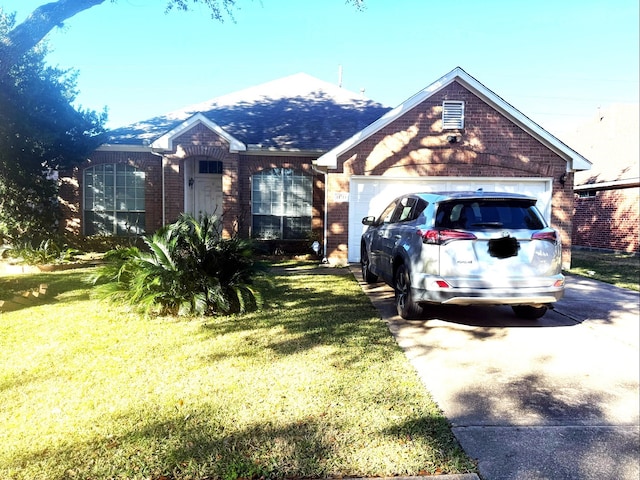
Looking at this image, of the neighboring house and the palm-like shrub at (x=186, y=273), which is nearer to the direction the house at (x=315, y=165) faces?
the palm-like shrub

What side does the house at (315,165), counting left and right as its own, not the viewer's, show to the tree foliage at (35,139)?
right

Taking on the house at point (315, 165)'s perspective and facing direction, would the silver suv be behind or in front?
in front

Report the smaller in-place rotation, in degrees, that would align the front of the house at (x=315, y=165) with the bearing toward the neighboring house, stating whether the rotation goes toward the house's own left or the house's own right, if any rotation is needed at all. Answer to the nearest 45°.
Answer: approximately 135° to the house's own left

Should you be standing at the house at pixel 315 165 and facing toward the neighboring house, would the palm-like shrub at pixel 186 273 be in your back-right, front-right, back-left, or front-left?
back-right

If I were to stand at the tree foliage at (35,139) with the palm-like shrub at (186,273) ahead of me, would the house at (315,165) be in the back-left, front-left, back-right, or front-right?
front-left

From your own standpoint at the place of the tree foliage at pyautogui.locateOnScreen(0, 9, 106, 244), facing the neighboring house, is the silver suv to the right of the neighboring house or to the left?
right

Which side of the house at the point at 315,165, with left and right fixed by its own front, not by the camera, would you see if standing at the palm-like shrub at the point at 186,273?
front

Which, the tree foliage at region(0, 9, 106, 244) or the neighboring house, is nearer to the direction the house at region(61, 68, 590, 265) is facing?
the tree foliage

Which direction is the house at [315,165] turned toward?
toward the camera

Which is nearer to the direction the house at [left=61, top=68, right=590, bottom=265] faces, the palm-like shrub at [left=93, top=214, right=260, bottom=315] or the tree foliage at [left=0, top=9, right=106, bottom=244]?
the palm-like shrub

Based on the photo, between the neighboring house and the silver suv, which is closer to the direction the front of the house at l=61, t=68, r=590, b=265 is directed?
the silver suv

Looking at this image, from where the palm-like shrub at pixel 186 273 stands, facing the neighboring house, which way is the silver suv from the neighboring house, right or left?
right
